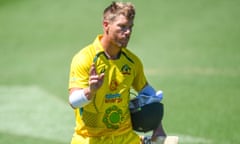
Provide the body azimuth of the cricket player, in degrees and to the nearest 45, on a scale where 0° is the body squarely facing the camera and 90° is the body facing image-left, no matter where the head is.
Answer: approximately 315°
